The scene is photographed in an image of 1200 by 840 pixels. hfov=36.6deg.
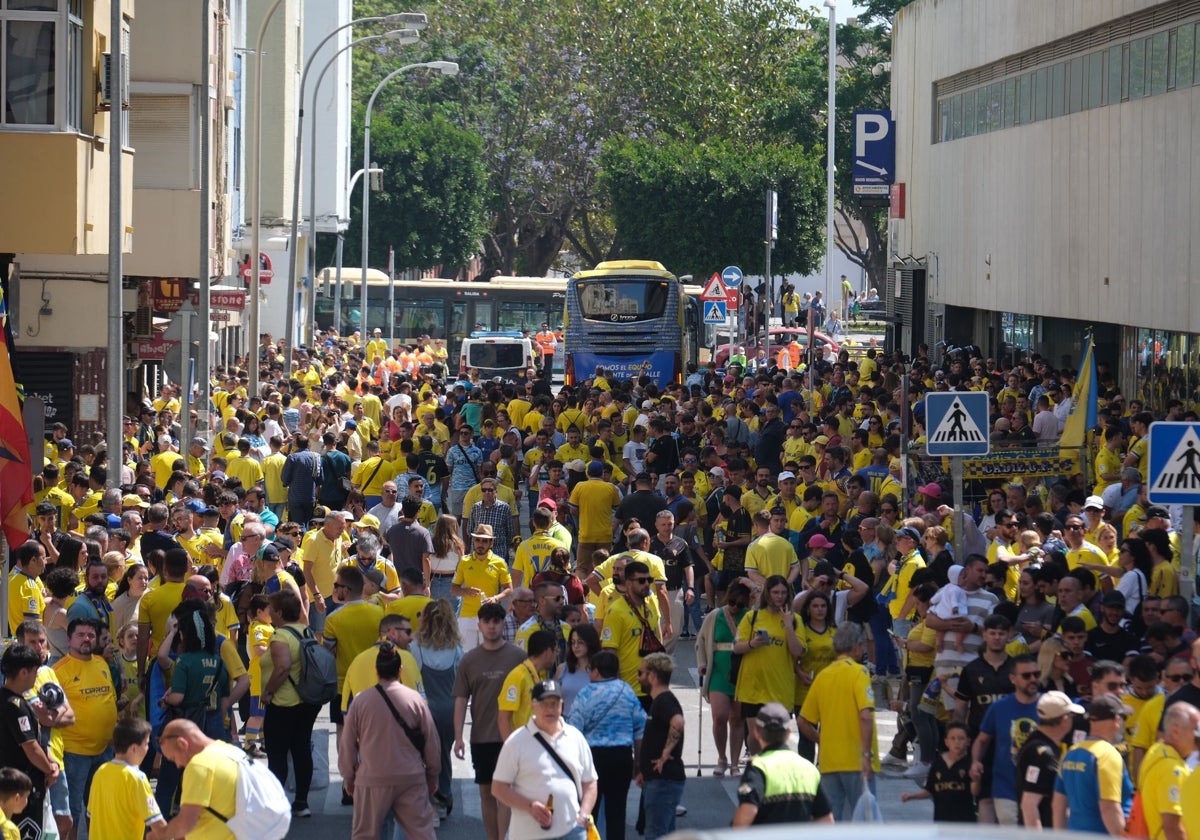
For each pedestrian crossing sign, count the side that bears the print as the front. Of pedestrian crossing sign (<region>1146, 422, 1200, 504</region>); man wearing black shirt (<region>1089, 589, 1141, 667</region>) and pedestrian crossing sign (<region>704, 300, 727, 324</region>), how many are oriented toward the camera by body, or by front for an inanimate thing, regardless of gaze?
3

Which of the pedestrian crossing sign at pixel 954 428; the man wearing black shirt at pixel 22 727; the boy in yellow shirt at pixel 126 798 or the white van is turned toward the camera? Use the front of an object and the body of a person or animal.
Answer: the pedestrian crossing sign

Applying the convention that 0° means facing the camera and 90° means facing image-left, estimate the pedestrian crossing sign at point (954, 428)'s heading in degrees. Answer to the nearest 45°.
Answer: approximately 0°

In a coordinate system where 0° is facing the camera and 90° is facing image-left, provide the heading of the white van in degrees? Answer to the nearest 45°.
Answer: approximately 180°

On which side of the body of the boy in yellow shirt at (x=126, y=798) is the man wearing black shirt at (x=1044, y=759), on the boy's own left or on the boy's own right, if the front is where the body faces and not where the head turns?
on the boy's own right

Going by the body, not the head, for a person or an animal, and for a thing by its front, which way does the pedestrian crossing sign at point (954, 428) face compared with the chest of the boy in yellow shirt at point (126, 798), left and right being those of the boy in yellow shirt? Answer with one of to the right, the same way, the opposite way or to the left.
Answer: the opposite way

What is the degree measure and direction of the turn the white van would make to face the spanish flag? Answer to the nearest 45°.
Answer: approximately 180°

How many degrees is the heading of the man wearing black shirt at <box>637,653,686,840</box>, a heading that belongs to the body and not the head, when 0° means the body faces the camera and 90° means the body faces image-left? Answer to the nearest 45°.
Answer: approximately 90°

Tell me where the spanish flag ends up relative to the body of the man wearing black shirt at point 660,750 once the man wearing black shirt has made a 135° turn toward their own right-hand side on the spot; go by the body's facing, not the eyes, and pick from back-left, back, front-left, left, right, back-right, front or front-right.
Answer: left

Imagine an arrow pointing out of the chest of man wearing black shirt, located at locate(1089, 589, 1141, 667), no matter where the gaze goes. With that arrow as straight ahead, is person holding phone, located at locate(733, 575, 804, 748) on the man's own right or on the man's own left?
on the man's own right

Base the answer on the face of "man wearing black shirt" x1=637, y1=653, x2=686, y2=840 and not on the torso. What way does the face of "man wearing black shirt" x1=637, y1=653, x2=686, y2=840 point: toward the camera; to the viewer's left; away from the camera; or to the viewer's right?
to the viewer's left

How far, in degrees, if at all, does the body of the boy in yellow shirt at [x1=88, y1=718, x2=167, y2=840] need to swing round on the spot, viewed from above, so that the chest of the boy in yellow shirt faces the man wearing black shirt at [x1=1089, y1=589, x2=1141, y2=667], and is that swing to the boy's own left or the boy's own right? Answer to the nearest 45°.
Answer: approximately 45° to the boy's own right

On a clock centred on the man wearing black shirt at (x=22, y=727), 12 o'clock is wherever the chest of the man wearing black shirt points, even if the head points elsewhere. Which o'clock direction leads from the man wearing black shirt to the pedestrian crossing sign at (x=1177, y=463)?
The pedestrian crossing sign is roughly at 12 o'clock from the man wearing black shirt.
